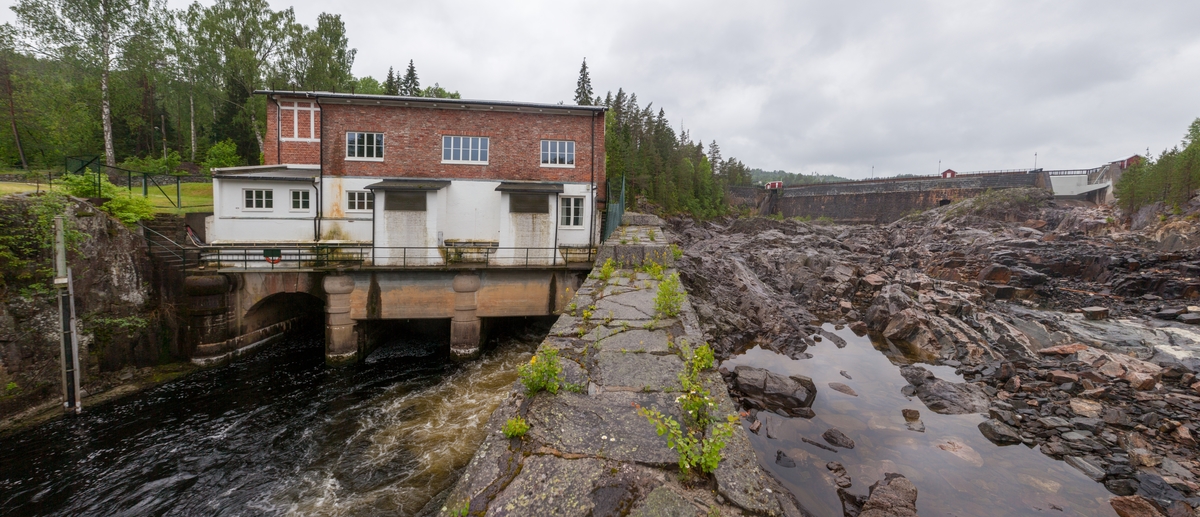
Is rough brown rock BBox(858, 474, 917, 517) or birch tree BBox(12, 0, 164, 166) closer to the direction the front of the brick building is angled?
the rough brown rock

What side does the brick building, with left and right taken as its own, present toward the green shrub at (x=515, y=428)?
front

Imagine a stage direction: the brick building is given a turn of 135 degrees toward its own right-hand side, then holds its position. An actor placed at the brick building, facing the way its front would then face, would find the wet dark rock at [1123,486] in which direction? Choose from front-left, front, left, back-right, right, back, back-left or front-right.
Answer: back

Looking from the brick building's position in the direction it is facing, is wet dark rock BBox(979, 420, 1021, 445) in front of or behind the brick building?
in front

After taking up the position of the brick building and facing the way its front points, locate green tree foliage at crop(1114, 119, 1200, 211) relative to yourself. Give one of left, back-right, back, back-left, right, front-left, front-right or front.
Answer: left

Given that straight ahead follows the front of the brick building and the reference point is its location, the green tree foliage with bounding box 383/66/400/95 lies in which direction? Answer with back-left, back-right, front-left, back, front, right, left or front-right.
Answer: back

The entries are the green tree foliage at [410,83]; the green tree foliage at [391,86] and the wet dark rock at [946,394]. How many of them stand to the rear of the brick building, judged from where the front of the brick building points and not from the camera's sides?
2

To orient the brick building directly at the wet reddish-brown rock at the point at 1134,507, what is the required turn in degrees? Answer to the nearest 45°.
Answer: approximately 45° to its left

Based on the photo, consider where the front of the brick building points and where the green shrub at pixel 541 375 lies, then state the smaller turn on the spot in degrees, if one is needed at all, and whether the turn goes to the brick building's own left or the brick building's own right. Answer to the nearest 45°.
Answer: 0° — it already faces it

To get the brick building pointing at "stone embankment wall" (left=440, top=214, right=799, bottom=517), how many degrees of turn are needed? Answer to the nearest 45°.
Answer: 0° — it already faces it

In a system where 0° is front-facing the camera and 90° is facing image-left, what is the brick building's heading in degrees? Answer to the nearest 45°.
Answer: approximately 0°

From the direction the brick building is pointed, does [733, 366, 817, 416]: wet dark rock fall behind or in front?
in front

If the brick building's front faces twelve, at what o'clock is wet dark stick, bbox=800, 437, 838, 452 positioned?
The wet dark stick is roughly at 11 o'clock from the brick building.

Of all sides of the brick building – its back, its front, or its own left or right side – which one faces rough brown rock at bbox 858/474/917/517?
front

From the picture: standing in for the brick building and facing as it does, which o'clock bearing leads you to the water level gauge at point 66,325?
The water level gauge is roughly at 2 o'clock from the brick building.

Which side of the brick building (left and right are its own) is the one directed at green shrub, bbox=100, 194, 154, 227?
right

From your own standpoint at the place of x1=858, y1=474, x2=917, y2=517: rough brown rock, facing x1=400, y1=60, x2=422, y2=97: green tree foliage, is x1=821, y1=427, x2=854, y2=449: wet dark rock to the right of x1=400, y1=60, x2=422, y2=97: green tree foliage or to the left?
right
